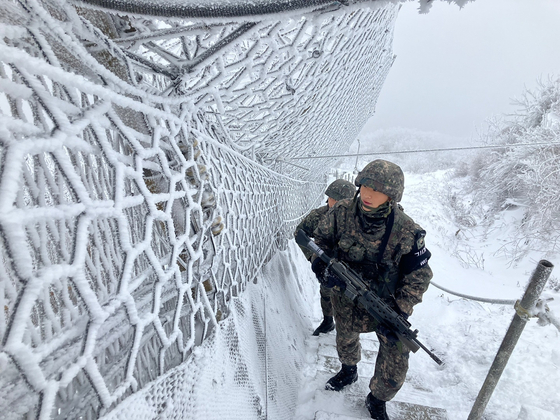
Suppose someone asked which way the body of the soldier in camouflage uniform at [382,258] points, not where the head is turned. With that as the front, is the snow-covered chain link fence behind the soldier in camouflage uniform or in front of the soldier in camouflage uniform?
in front

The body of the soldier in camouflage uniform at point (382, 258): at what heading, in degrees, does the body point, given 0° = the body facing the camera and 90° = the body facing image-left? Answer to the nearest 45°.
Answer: approximately 45°
